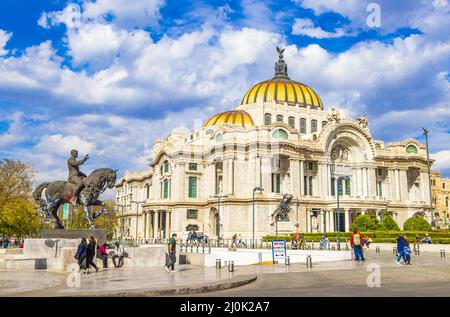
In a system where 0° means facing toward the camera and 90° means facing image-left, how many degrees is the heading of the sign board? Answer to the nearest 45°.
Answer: approximately 0°

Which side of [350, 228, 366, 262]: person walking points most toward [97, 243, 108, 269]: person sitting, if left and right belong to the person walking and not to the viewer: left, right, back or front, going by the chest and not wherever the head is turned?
left

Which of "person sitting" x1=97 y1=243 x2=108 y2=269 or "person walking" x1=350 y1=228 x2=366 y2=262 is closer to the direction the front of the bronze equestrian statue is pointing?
the person walking

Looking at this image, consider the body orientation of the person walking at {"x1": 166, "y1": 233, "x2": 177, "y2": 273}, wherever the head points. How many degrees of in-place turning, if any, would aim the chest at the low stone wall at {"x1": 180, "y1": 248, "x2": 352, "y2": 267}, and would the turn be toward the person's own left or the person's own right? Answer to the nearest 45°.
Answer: approximately 45° to the person's own left

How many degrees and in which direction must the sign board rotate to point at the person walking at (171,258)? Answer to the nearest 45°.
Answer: approximately 45° to its right

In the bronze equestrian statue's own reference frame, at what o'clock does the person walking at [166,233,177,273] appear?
The person walking is roughly at 2 o'clock from the bronze equestrian statue.

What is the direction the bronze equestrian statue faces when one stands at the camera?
facing to the right of the viewer

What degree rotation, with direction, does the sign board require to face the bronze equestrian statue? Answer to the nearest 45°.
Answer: approximately 90° to its right
